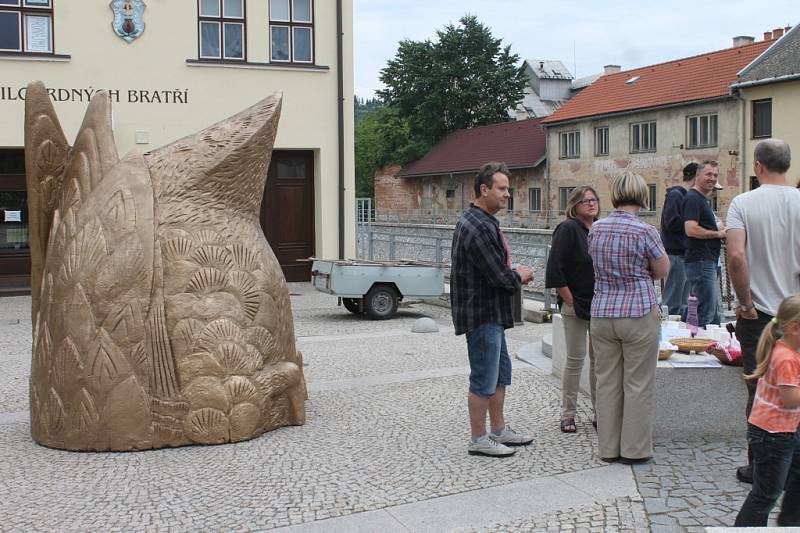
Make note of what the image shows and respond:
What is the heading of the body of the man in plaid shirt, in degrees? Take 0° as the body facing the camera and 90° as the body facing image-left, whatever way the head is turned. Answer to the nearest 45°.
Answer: approximately 270°

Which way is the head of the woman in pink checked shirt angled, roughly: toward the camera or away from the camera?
away from the camera

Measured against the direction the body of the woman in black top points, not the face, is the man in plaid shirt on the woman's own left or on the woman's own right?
on the woman's own right

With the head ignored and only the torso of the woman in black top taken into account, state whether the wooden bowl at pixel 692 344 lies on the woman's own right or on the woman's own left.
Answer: on the woman's own left

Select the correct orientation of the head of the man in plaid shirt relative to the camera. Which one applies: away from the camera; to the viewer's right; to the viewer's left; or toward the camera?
to the viewer's right

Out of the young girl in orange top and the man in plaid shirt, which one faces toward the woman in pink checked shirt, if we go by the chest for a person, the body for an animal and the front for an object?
the man in plaid shirt

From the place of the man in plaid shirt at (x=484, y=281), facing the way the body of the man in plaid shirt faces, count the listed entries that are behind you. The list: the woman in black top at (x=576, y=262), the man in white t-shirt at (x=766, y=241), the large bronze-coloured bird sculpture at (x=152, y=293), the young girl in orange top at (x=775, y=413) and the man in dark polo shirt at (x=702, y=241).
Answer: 1

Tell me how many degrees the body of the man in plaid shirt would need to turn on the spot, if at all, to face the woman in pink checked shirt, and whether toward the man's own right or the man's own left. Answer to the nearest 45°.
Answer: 0° — they already face them

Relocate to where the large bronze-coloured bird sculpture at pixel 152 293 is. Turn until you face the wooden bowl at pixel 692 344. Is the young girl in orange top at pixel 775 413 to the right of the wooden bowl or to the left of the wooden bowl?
right

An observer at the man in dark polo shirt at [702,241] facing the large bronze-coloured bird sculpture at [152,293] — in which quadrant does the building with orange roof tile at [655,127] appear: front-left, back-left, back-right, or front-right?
back-right
